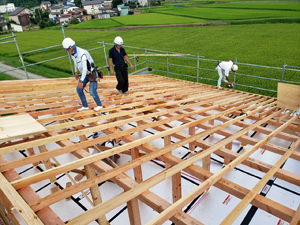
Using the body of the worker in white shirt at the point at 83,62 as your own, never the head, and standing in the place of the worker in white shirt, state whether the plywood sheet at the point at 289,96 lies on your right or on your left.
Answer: on your left
